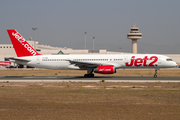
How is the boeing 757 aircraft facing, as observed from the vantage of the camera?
facing to the right of the viewer
